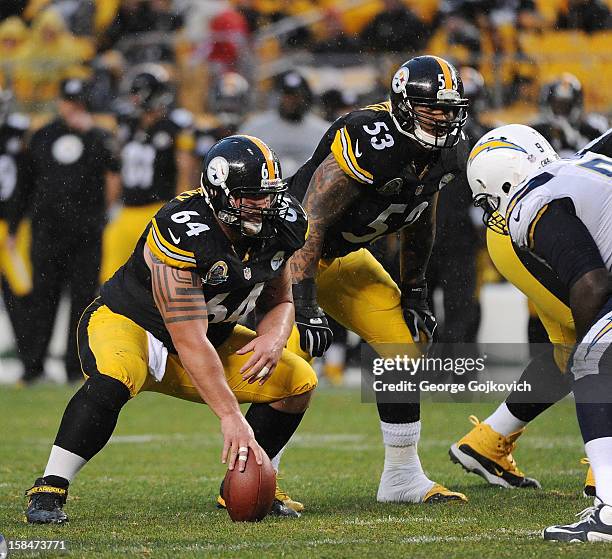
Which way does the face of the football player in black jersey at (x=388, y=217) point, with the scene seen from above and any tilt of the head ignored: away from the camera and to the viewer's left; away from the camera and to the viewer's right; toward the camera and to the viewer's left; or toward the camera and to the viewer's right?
toward the camera and to the viewer's right

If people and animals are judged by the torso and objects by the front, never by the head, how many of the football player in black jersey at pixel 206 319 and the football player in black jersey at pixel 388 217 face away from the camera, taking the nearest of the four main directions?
0

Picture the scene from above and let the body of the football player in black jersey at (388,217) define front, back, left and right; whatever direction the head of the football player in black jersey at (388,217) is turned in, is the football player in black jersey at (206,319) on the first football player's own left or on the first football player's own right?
on the first football player's own right

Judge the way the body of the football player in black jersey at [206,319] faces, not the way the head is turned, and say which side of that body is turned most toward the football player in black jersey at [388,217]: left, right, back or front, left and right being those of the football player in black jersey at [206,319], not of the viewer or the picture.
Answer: left

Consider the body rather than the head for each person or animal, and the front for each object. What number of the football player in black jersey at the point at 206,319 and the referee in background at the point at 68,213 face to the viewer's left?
0

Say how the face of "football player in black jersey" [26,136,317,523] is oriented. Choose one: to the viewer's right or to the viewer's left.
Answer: to the viewer's right

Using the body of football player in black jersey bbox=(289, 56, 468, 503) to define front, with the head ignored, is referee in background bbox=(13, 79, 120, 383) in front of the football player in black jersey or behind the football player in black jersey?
behind

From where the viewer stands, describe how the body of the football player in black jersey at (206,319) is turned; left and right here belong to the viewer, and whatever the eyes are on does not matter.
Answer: facing the viewer and to the right of the viewer
